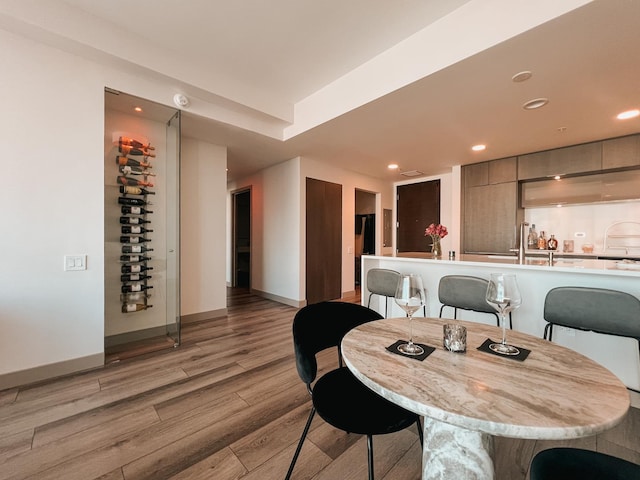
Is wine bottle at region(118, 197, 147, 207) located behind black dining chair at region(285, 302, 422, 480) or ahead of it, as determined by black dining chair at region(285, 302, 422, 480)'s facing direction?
behind

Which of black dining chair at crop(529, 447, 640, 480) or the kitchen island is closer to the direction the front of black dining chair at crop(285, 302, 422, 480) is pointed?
the black dining chair

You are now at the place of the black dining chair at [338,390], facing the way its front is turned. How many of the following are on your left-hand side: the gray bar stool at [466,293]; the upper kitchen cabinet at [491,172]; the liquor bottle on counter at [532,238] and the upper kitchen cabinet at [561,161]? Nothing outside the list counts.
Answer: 4

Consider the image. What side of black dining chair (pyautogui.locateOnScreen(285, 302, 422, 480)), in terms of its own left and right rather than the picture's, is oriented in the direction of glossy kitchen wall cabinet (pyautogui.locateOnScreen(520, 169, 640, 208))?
left

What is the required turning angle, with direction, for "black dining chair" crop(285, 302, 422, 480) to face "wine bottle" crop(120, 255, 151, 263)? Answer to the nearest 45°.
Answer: approximately 180°

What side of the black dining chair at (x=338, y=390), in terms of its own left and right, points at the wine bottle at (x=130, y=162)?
back

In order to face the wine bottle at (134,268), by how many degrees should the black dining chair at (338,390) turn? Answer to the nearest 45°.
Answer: approximately 180°

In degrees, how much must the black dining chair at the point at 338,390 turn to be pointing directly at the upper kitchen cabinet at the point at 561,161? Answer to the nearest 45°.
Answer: approximately 90° to its left
